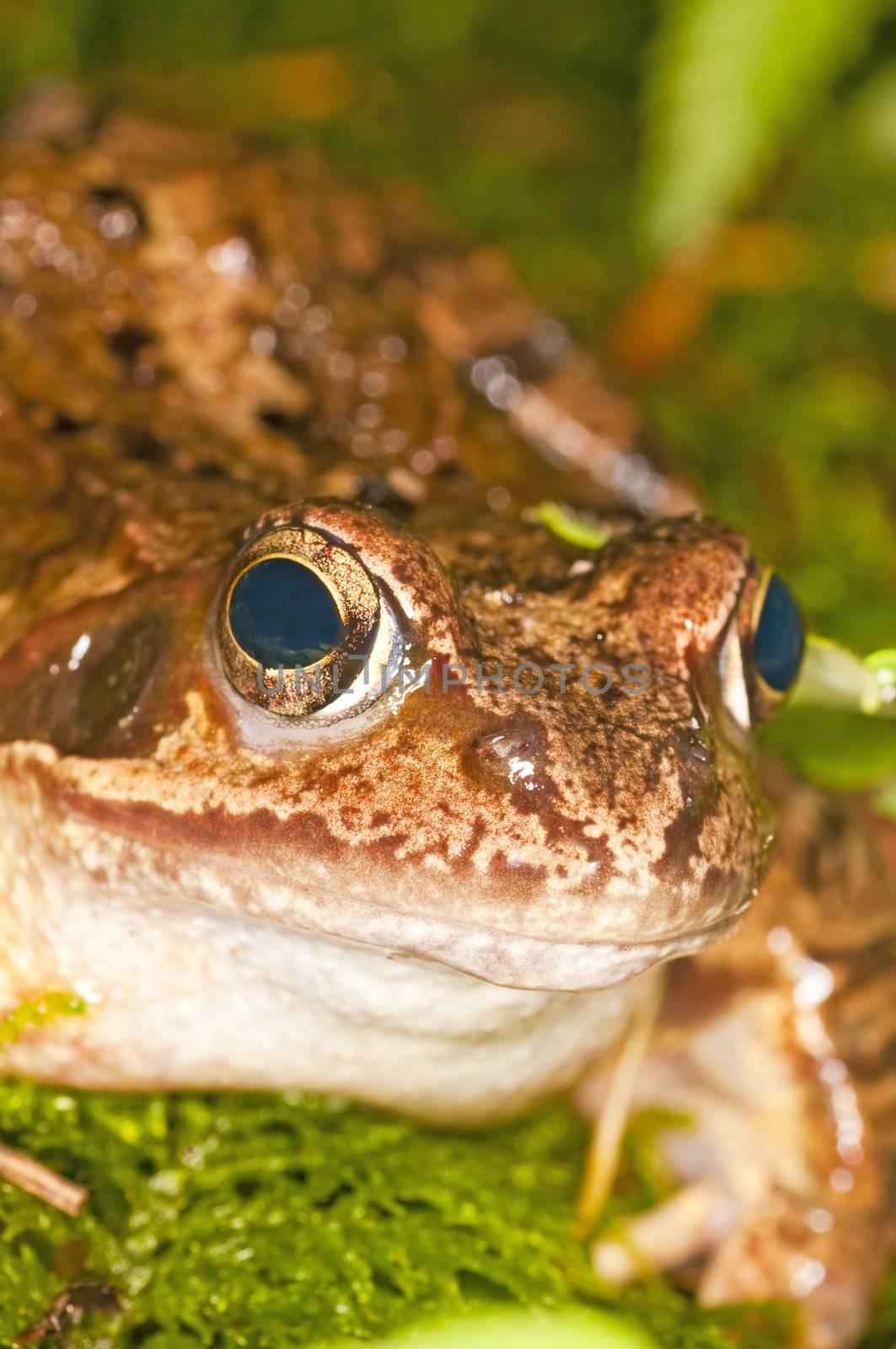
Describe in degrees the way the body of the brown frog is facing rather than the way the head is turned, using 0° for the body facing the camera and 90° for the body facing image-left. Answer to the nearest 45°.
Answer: approximately 315°

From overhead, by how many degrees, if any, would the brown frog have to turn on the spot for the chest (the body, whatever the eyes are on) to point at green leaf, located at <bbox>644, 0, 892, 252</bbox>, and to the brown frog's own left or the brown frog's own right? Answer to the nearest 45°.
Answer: approximately 135° to the brown frog's own left
